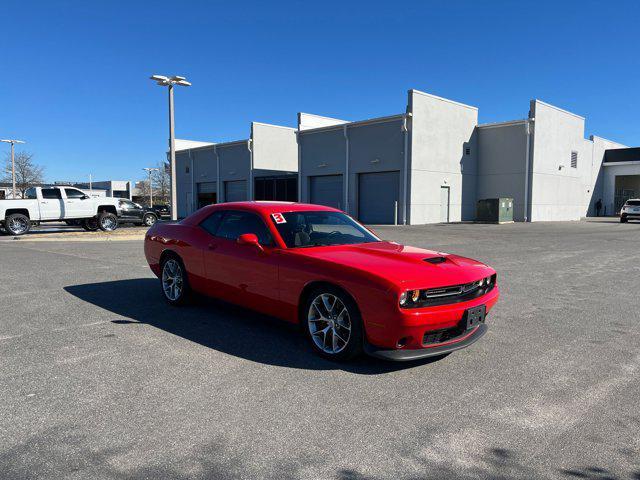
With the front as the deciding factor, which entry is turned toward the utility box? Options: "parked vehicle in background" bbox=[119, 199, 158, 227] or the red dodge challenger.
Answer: the parked vehicle in background

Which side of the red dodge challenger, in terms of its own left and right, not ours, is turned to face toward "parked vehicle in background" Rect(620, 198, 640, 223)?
left

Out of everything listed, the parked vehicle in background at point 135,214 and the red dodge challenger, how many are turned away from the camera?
0

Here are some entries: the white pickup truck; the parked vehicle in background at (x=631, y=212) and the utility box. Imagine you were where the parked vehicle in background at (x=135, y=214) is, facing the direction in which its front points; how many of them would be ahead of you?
2

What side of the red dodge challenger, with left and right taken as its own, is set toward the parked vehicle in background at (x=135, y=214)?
back

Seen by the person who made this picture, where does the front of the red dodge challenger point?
facing the viewer and to the right of the viewer

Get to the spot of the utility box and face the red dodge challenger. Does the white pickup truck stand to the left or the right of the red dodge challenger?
right

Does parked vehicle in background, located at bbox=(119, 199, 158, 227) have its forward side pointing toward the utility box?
yes

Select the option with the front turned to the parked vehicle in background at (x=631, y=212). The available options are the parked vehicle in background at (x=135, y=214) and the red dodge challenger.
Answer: the parked vehicle in background at (x=135, y=214)

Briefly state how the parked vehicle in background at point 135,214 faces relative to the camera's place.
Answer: facing to the right of the viewer

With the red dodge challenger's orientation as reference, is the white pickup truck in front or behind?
behind
